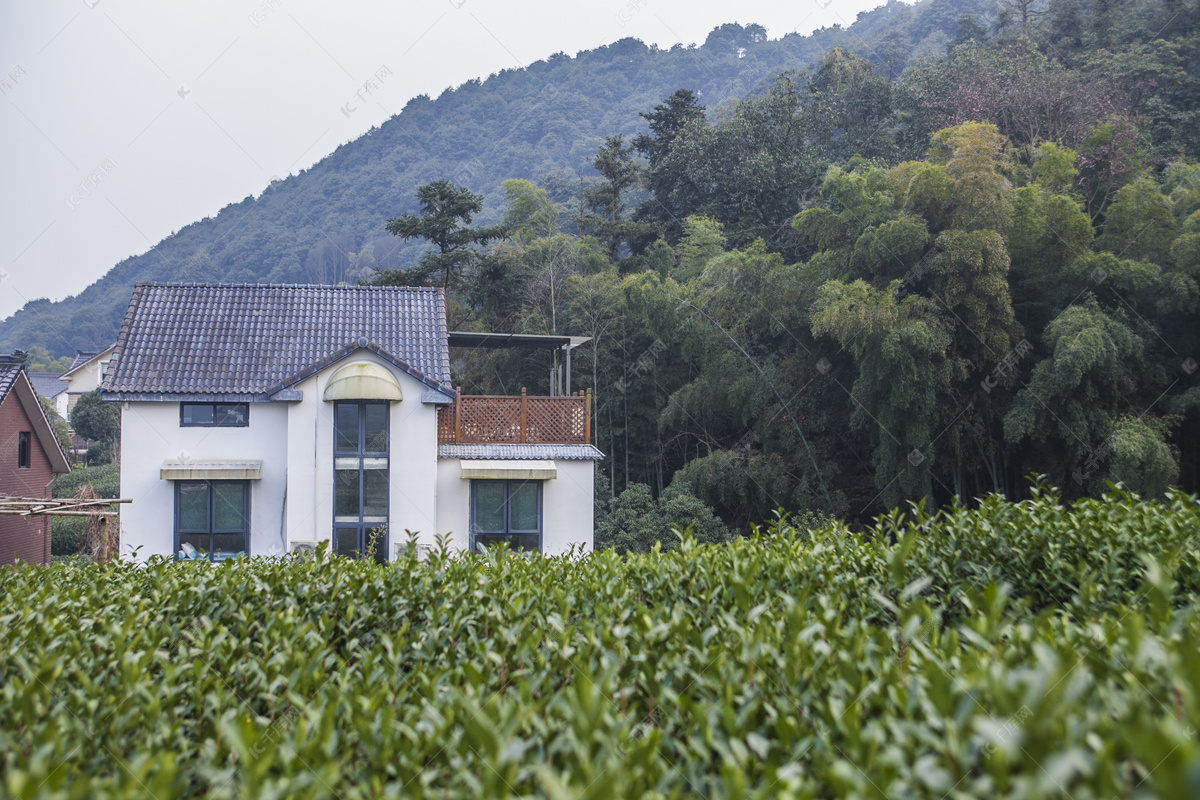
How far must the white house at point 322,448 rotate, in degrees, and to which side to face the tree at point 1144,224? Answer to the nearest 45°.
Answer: approximately 90° to its left

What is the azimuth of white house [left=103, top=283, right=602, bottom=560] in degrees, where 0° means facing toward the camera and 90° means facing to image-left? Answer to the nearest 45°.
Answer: approximately 0°

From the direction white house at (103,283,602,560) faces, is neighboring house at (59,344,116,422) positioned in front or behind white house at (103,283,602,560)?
behind

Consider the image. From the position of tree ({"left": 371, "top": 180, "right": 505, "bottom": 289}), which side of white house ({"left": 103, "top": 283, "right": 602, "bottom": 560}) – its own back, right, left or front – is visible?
back
